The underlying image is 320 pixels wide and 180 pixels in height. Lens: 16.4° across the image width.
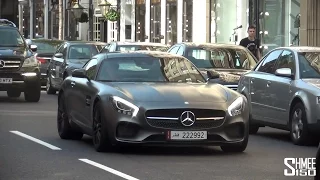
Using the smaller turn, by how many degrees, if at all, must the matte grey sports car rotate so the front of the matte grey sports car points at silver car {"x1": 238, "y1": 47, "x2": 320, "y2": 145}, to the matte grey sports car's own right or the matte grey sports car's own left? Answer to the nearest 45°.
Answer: approximately 90° to the matte grey sports car's own left

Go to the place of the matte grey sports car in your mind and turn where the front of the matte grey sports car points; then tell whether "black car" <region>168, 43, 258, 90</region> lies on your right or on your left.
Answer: on your left

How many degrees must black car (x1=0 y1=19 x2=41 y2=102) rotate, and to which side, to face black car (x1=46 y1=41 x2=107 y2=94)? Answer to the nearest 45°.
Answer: approximately 135° to its left

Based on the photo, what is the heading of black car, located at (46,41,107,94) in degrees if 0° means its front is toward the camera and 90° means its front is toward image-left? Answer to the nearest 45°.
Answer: approximately 315°
